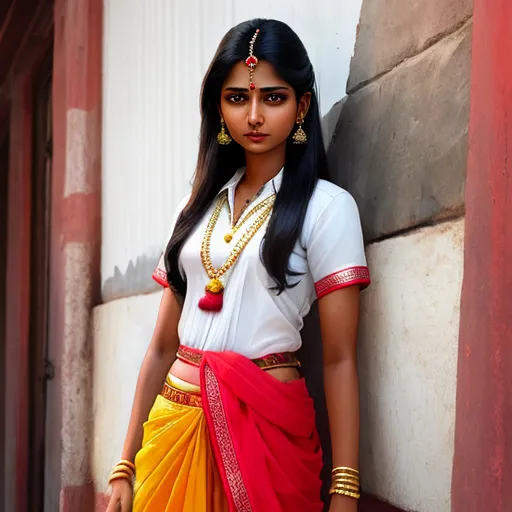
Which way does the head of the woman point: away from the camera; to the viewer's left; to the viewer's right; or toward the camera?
toward the camera

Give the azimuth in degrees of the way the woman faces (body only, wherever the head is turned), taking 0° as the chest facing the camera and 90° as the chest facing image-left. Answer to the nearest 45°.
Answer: approximately 45°
